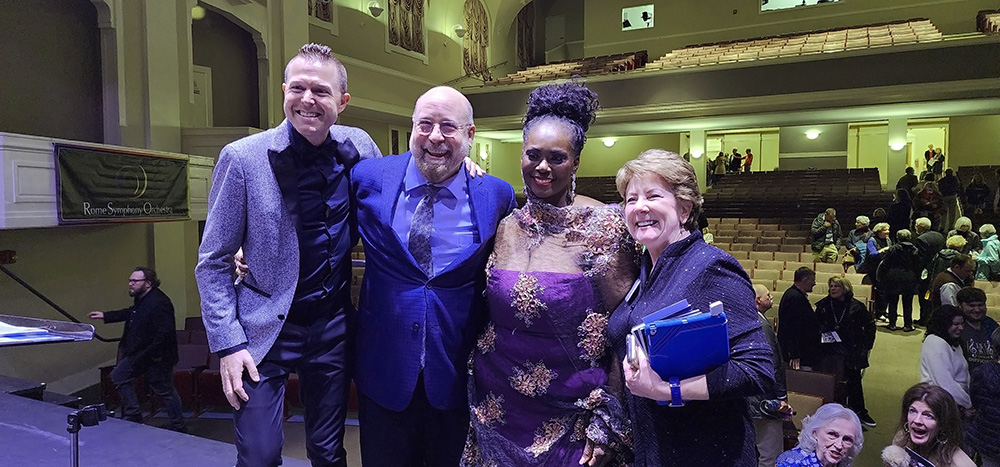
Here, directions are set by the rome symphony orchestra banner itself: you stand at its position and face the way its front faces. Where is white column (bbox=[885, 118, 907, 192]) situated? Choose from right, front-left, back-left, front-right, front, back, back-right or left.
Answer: front-left

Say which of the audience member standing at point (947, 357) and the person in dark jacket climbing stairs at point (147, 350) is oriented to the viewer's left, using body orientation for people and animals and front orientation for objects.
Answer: the person in dark jacket climbing stairs

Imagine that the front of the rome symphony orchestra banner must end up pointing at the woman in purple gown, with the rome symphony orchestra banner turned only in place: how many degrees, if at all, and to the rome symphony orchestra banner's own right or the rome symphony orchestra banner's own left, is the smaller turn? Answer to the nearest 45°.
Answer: approximately 45° to the rome symphony orchestra banner's own right

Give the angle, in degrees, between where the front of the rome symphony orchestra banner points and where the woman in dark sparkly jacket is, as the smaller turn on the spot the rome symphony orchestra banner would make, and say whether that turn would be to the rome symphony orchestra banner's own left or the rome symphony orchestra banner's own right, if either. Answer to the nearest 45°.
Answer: approximately 45° to the rome symphony orchestra banner's own right

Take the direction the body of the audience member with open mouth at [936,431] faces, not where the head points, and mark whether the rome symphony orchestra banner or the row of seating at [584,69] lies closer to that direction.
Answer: the rome symphony orchestra banner
